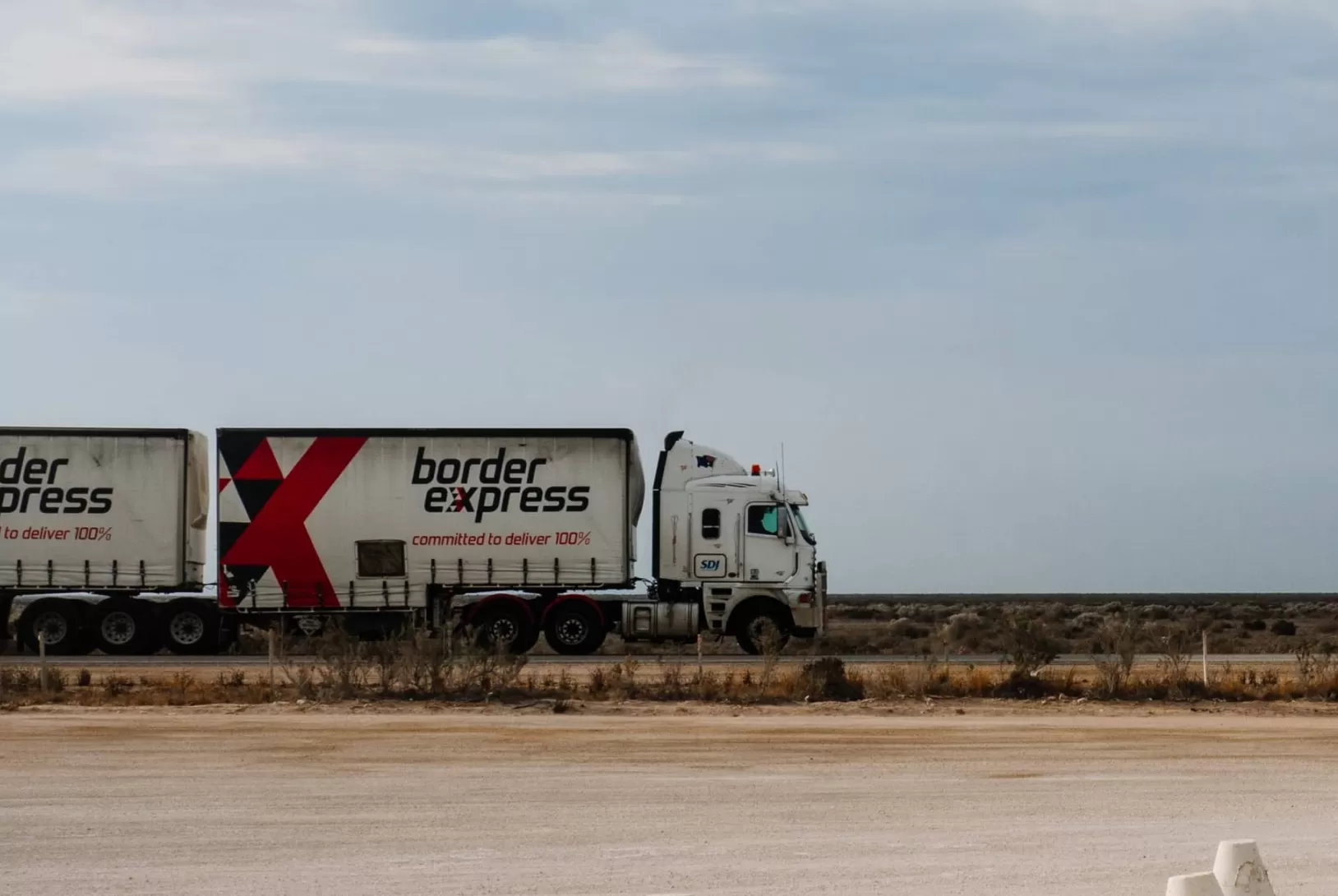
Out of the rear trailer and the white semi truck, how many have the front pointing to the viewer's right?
2

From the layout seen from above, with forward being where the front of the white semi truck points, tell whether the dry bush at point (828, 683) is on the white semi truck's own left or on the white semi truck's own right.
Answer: on the white semi truck's own right

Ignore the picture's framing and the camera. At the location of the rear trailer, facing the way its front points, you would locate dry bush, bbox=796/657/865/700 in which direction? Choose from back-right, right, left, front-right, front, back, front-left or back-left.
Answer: front-right

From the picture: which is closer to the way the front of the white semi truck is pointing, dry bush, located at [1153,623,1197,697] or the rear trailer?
the dry bush

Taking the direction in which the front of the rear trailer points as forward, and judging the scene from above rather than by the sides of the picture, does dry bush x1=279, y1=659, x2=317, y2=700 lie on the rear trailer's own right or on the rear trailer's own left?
on the rear trailer's own right

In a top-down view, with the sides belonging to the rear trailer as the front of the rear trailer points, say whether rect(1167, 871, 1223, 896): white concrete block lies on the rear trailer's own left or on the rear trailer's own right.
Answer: on the rear trailer's own right

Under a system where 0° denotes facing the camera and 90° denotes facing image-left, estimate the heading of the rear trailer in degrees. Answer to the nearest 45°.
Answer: approximately 270°

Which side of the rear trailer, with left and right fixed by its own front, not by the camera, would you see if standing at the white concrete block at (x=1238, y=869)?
right

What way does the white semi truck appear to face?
to the viewer's right

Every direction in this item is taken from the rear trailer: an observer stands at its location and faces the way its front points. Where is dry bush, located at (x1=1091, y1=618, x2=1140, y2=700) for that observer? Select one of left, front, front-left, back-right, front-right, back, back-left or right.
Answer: front-right
